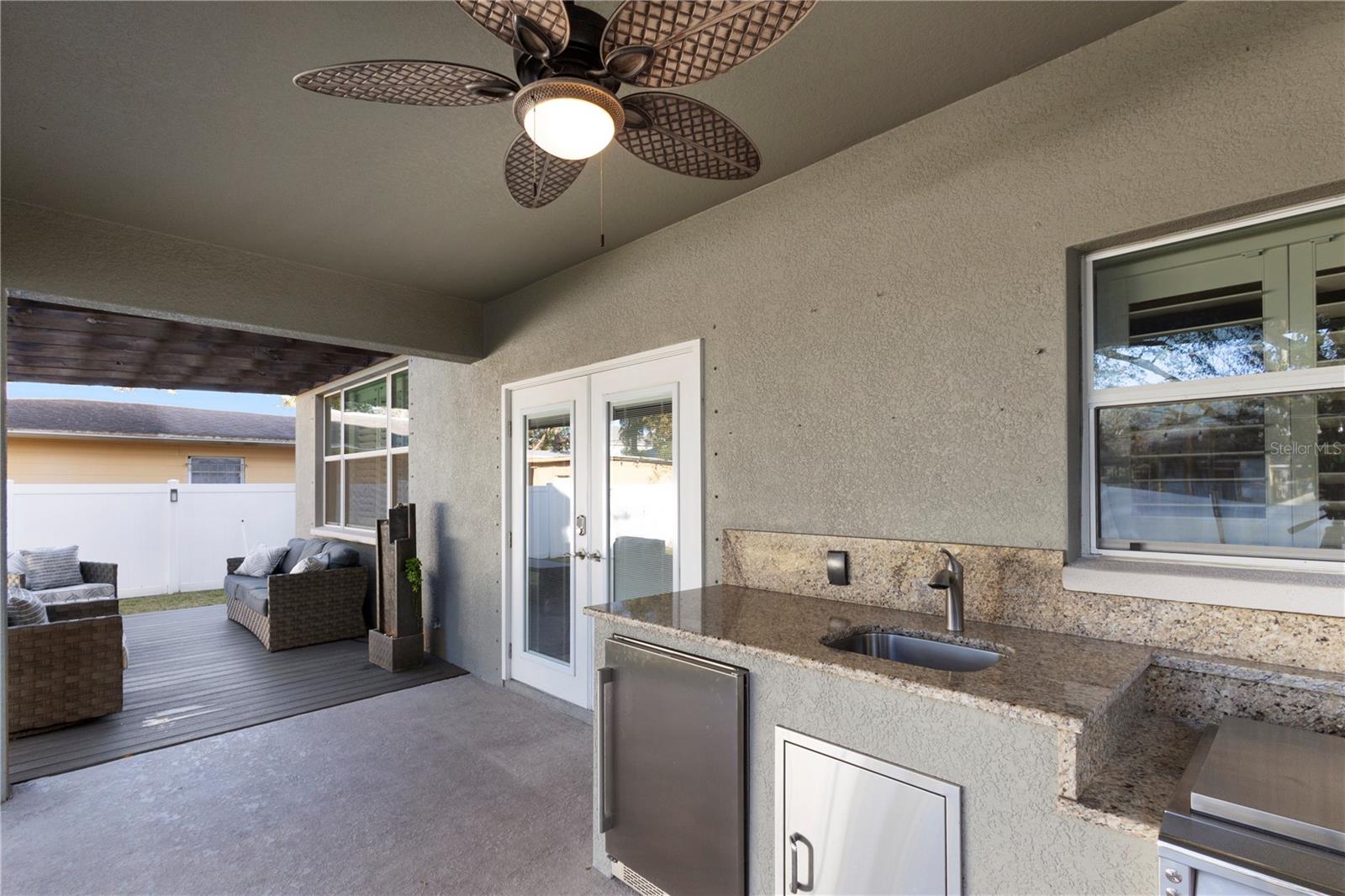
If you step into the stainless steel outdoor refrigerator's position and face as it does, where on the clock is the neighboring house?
The neighboring house is roughly at 3 o'clock from the stainless steel outdoor refrigerator.

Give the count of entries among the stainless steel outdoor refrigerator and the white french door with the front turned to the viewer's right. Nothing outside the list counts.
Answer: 0

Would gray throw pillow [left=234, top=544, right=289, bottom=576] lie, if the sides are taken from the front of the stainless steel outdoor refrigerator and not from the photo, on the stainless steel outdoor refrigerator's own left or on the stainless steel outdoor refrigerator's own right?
on the stainless steel outdoor refrigerator's own right

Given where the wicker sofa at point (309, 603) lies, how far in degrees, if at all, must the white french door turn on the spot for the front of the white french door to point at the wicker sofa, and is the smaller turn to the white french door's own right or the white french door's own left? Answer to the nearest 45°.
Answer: approximately 90° to the white french door's own right

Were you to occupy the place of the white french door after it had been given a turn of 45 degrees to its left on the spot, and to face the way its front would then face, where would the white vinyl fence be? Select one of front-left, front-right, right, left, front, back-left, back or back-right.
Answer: back-right

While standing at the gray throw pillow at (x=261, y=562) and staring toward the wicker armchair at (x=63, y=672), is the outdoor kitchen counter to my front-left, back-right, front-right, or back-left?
front-left

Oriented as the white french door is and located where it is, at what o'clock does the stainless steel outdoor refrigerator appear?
The stainless steel outdoor refrigerator is roughly at 10 o'clock from the white french door.

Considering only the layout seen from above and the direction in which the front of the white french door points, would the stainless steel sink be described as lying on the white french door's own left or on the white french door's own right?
on the white french door's own left

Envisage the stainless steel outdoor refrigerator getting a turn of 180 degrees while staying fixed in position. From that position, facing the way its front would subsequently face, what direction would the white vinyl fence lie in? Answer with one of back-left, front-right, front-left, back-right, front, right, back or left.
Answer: left

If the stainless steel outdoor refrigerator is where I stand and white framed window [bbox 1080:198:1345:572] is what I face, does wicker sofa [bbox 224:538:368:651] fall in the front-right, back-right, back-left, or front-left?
back-left

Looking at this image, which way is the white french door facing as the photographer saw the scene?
facing the viewer and to the left of the viewer

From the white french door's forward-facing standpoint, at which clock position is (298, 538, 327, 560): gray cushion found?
The gray cushion is roughly at 3 o'clock from the white french door.

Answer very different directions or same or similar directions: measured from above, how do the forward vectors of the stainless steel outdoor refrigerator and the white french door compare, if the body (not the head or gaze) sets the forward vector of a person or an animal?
same or similar directions

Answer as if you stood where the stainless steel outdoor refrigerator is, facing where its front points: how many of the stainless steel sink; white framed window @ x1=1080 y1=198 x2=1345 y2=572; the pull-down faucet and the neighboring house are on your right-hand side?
1

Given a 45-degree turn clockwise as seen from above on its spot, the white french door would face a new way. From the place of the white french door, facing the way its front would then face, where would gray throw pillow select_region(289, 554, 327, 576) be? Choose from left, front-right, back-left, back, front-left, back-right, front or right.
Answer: front-right

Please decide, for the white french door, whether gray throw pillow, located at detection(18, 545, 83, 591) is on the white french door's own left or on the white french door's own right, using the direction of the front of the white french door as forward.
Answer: on the white french door's own right
